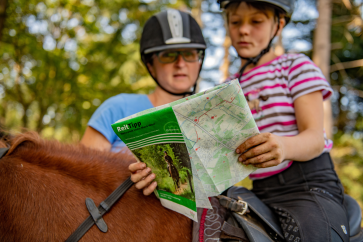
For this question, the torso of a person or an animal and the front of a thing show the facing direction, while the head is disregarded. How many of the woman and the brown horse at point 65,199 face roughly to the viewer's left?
1

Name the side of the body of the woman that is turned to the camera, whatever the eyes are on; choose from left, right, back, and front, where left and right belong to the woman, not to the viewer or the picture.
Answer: front

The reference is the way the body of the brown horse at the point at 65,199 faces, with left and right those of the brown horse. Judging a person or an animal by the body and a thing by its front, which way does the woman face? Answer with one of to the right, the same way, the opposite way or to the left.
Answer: to the left

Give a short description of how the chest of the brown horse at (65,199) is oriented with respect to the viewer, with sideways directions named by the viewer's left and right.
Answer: facing to the left of the viewer

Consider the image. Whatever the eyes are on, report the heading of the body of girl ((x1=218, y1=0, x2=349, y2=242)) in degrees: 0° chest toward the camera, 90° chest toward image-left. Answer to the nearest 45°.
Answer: approximately 45°

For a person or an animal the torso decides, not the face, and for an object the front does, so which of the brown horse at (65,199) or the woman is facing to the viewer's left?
the brown horse

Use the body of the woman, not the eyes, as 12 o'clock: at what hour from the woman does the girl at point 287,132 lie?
The girl is roughly at 11 o'clock from the woman.
